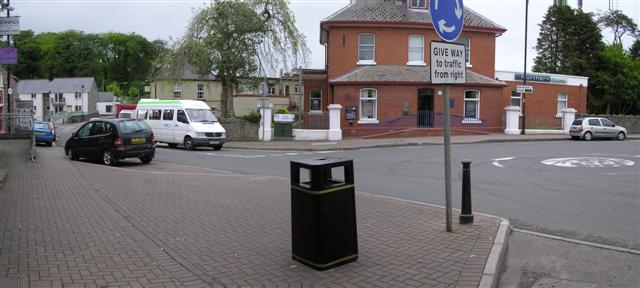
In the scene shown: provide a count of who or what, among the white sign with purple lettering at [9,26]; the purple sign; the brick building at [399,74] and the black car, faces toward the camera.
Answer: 3

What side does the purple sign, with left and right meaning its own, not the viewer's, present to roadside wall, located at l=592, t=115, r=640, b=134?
left

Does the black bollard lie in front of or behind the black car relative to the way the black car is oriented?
behind

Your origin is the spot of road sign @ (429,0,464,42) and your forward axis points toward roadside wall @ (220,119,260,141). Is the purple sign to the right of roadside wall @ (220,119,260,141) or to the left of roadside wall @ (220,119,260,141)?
left

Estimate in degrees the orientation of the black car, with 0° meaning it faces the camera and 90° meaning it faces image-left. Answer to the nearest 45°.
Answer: approximately 135°

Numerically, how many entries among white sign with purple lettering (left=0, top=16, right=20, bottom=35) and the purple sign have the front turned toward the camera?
2

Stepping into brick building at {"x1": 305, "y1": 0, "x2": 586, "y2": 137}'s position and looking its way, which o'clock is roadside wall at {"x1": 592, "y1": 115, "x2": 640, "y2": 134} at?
The roadside wall is roughly at 8 o'clock from the brick building.

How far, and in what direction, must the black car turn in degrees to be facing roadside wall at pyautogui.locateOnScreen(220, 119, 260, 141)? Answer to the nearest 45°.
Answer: approximately 90° to its right

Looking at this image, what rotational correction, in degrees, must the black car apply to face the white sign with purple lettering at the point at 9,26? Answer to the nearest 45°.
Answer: approximately 90° to its left

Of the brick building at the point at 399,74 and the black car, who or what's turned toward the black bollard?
the brick building

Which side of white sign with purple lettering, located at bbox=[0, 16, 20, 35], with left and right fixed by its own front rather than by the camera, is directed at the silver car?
left
